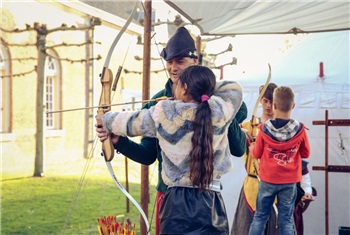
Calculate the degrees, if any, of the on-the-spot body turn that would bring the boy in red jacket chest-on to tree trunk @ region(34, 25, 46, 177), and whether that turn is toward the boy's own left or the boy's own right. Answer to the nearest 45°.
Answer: approximately 45° to the boy's own left

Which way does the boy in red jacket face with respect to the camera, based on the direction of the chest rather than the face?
away from the camera

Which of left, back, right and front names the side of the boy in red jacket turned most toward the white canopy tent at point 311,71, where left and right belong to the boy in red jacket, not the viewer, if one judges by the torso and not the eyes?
front

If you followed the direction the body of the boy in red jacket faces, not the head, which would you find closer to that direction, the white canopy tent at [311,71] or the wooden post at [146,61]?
the white canopy tent

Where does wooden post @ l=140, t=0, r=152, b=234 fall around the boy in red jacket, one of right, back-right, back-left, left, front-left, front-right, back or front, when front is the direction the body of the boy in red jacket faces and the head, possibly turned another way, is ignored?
left
